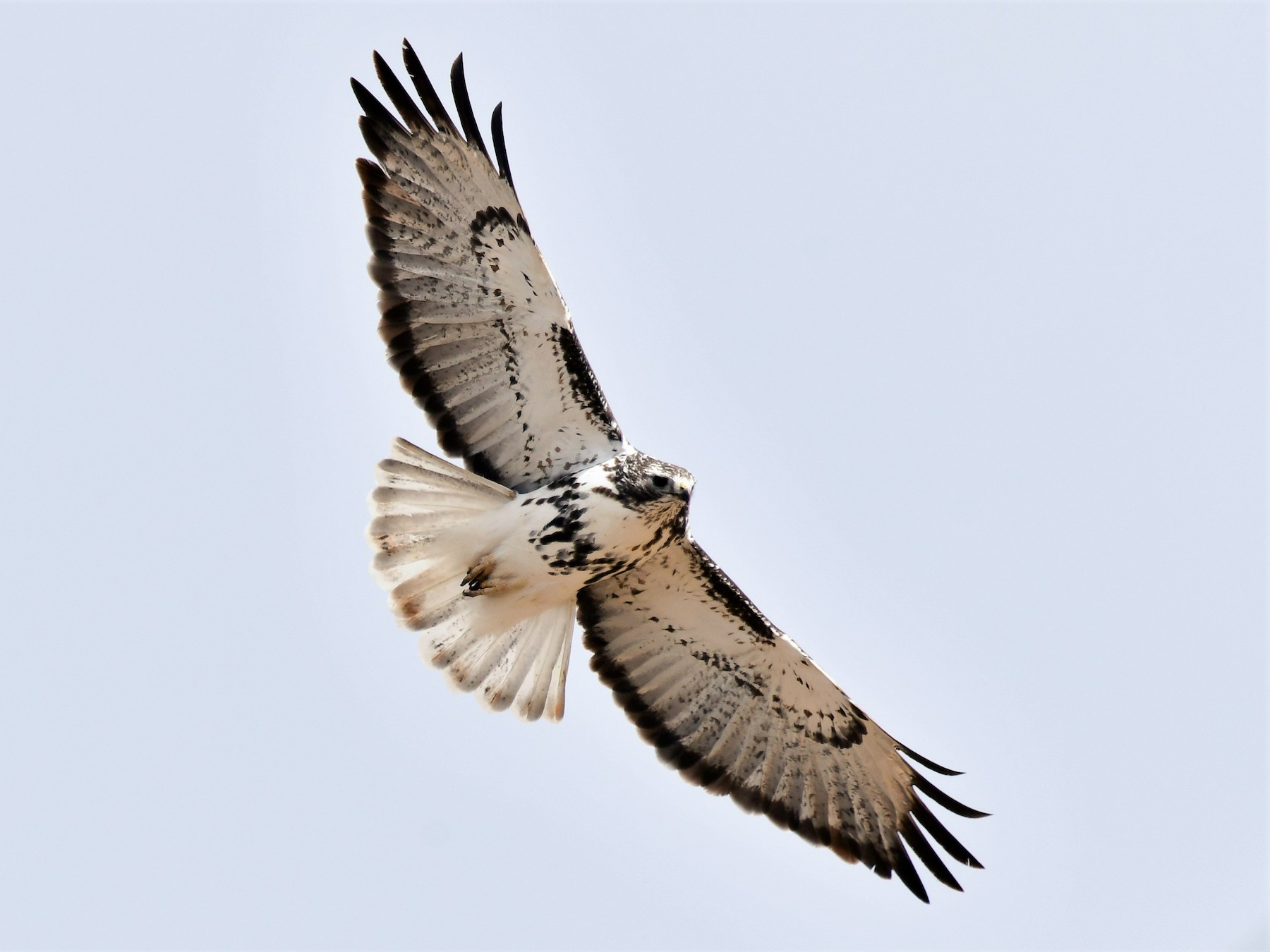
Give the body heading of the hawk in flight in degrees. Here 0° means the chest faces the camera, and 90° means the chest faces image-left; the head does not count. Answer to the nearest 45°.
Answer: approximately 270°
